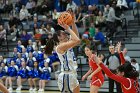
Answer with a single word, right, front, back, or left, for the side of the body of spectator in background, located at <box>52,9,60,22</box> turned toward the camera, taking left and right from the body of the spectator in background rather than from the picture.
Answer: front

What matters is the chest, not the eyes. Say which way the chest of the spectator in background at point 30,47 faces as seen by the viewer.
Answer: toward the camera

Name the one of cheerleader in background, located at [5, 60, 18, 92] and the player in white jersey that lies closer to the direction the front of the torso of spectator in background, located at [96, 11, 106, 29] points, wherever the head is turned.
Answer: the player in white jersey

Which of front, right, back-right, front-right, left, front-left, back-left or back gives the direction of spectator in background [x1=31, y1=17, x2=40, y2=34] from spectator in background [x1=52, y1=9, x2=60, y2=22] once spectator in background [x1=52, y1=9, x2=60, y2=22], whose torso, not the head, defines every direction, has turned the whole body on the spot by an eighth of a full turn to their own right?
front-right

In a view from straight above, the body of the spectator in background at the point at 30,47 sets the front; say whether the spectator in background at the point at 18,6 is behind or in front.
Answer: behind

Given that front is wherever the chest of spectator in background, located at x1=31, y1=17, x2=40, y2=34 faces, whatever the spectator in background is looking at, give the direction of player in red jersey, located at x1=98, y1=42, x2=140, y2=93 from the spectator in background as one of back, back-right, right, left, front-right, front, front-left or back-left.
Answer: front

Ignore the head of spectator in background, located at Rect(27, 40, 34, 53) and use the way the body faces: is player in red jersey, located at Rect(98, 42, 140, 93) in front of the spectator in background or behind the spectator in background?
in front

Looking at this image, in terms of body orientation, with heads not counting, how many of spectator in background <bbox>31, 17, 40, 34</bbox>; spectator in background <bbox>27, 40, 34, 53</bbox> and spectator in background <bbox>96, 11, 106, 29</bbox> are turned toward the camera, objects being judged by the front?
3

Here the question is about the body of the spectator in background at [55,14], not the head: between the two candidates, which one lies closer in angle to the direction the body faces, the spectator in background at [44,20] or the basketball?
the basketball

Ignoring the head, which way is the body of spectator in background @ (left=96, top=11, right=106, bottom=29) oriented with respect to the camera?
toward the camera

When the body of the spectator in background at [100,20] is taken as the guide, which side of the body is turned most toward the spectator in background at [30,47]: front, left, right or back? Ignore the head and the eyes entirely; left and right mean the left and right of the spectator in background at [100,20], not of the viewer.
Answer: right

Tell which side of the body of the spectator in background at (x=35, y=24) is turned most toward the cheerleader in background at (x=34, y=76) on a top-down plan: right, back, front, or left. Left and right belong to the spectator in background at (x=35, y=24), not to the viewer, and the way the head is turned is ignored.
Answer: front
